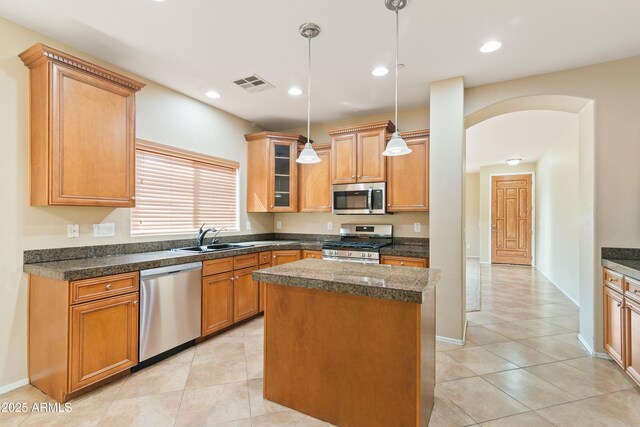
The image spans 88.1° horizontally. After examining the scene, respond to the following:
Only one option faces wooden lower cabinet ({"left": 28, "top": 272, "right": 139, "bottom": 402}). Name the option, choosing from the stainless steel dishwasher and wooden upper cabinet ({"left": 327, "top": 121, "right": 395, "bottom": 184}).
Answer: the wooden upper cabinet

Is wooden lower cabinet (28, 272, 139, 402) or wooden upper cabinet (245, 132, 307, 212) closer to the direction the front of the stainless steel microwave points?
the wooden lower cabinet

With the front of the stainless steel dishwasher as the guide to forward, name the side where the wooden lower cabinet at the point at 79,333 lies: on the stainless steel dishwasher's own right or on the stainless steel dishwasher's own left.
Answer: on the stainless steel dishwasher's own right

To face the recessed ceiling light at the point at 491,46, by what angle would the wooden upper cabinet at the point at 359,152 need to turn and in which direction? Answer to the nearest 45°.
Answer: approximately 90° to its left

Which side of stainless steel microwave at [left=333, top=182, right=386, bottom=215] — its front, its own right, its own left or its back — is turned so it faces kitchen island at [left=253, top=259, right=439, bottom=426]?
front

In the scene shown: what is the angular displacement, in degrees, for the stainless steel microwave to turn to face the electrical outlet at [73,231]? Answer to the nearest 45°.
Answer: approximately 45° to its right

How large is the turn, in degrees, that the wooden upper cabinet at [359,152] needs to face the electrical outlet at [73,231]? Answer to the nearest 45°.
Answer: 0° — it already faces it

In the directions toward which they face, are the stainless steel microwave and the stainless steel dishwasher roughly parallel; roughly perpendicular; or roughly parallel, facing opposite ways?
roughly perpendicular

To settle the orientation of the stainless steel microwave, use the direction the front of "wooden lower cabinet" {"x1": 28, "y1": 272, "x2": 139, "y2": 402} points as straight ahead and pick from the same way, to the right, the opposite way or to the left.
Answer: to the right

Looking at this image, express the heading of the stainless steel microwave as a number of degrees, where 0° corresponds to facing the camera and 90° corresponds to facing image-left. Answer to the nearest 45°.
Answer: approximately 0°

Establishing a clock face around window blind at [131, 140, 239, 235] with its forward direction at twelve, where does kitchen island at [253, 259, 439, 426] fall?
The kitchen island is roughly at 1 o'clock from the window blind.

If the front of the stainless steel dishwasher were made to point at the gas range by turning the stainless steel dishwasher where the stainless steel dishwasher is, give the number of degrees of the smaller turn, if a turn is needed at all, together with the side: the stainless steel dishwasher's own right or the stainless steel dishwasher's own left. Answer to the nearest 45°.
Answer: approximately 45° to the stainless steel dishwasher's own left

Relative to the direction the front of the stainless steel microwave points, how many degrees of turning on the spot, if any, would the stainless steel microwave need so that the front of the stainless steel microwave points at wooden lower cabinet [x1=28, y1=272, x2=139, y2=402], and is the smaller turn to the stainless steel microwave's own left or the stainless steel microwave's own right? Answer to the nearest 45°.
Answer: approximately 45° to the stainless steel microwave's own right

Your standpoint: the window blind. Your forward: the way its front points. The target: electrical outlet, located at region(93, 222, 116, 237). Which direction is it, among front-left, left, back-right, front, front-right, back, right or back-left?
right

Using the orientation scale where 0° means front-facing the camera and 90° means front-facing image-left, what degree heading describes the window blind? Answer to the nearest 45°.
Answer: approximately 315°
